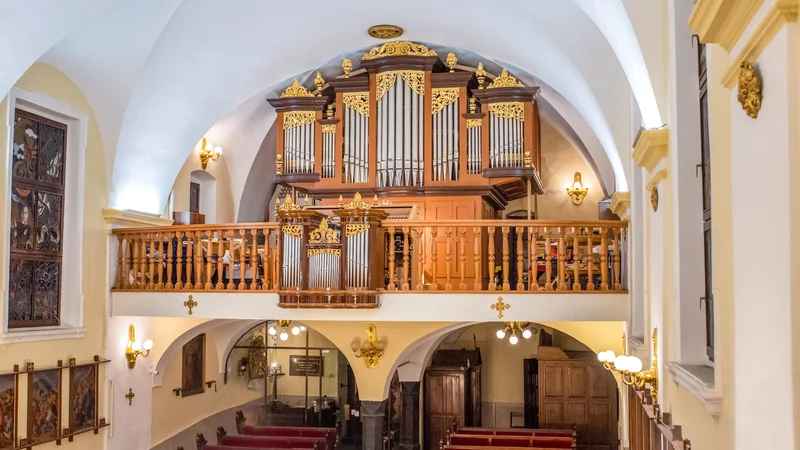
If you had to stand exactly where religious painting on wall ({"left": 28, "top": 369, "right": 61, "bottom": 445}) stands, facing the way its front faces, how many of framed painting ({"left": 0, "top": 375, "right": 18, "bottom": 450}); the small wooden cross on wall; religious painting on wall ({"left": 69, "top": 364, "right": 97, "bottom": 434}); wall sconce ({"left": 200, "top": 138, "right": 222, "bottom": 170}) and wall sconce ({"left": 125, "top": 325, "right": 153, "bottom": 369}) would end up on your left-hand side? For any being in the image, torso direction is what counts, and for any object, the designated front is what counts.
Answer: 4

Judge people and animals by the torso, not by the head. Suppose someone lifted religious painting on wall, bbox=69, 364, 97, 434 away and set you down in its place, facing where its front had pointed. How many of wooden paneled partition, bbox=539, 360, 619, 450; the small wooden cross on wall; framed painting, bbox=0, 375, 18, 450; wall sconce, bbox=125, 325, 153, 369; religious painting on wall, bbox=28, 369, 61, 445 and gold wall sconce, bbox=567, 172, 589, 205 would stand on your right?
2

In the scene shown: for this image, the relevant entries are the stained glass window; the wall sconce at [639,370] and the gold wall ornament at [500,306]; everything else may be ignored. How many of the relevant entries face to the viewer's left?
1

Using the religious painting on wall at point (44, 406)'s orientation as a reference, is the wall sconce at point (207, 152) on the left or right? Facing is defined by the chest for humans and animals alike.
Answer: on its left

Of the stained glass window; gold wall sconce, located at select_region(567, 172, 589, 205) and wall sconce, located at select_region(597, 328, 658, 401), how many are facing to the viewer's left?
1

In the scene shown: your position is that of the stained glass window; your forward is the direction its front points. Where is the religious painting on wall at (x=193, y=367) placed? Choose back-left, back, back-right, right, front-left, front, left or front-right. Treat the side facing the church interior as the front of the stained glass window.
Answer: left

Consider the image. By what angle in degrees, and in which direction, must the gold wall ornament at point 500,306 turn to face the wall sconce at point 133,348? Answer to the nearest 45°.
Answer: approximately 90° to its right

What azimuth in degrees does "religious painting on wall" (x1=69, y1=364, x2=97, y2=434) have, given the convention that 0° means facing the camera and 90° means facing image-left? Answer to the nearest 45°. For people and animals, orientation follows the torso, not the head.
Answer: approximately 315°

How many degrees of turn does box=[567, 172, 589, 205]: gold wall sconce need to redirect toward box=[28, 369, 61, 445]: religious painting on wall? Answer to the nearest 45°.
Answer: approximately 45° to its right

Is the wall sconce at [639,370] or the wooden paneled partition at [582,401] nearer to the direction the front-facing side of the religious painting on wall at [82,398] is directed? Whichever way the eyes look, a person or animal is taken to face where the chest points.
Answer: the wall sconce

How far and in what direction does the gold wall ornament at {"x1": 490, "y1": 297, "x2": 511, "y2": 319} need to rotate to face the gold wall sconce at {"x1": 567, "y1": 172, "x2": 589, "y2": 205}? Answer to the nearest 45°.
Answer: approximately 180°

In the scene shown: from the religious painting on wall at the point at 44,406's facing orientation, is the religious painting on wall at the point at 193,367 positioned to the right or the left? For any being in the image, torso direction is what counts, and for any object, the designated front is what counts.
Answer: on its left

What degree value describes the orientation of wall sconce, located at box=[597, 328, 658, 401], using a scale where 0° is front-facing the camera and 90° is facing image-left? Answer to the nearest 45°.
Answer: approximately 90°

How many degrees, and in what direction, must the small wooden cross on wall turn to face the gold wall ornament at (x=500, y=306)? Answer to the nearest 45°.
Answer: approximately 45° to its left

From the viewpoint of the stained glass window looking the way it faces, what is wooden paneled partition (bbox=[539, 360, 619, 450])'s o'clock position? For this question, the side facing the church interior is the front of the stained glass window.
The wooden paneled partition is roughly at 10 o'clock from the stained glass window.

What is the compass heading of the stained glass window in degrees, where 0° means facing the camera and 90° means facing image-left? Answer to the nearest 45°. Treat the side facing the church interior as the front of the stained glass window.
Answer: approximately 315°
